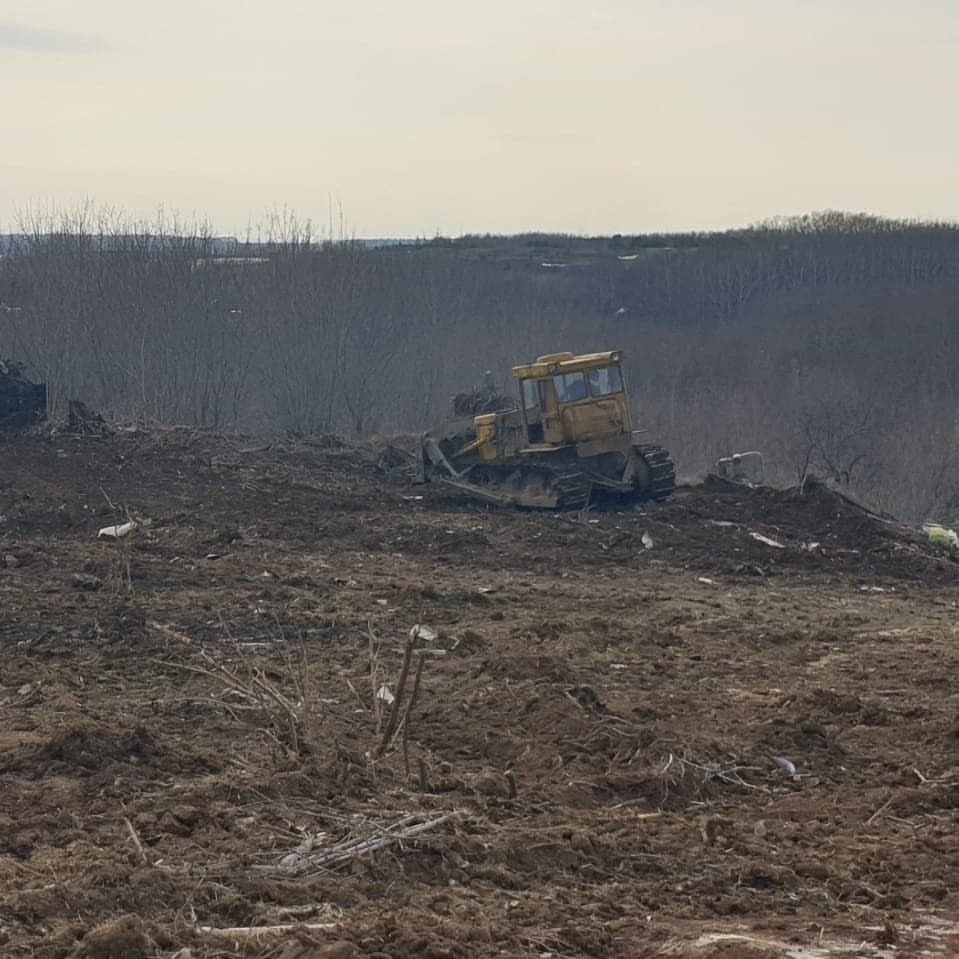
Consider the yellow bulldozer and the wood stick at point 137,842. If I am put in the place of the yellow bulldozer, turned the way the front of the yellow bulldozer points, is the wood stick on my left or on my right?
on my left

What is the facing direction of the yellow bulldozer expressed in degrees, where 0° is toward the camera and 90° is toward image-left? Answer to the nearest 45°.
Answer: approximately 135°

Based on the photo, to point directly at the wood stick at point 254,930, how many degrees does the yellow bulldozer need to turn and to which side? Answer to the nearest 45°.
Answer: approximately 135° to its left

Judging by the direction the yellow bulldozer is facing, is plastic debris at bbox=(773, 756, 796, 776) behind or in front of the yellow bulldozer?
behind

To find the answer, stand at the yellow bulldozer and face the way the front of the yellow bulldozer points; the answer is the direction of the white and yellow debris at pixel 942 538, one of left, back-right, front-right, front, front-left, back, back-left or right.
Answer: back-right

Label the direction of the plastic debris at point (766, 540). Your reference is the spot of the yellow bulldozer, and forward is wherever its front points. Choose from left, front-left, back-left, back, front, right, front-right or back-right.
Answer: back

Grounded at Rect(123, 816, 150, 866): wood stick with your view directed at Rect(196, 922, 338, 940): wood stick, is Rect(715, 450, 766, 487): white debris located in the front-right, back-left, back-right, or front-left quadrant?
back-left

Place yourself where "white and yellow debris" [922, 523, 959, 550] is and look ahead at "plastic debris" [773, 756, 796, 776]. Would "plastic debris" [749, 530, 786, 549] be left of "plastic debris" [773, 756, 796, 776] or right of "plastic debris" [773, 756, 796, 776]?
right

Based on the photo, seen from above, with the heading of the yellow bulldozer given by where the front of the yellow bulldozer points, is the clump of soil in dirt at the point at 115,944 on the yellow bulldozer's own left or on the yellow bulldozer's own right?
on the yellow bulldozer's own left
